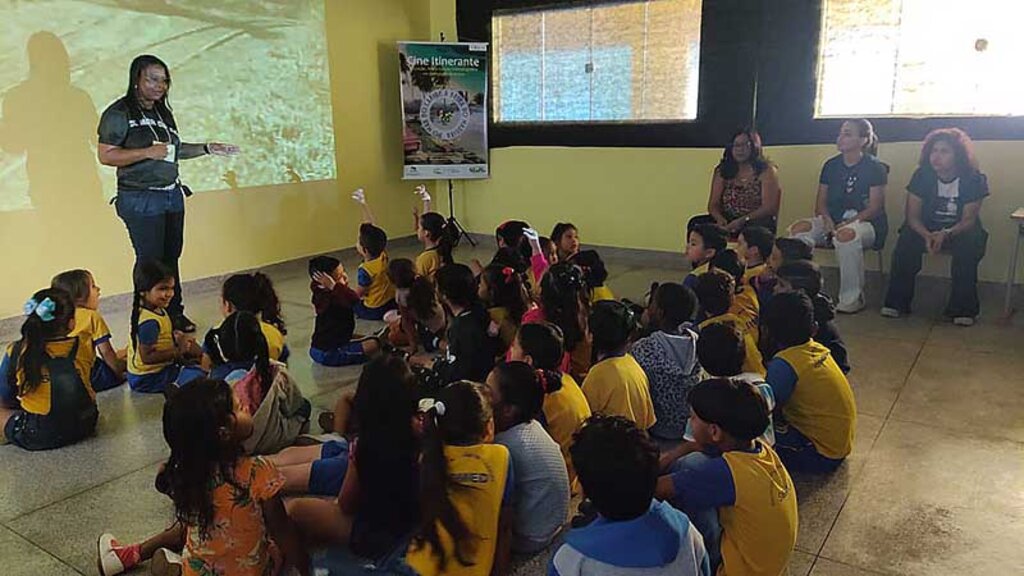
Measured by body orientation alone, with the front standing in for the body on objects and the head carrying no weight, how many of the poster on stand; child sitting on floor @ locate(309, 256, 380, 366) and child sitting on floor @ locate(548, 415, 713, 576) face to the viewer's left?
0

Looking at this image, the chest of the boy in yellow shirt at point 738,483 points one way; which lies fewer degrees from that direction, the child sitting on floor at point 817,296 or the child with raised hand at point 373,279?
the child with raised hand

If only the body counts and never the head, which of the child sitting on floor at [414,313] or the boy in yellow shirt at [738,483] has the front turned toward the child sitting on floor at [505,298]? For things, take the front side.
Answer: the boy in yellow shirt

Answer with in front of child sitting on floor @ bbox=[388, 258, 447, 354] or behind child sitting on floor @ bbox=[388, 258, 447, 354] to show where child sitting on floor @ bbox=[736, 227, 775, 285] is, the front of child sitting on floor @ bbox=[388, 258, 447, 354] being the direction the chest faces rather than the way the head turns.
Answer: behind

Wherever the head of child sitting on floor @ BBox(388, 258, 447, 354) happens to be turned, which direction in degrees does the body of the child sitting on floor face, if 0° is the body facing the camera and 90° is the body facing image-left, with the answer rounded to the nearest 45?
approximately 135°

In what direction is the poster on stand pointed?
toward the camera

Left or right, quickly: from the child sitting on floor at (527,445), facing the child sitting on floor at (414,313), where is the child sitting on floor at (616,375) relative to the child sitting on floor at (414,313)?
right

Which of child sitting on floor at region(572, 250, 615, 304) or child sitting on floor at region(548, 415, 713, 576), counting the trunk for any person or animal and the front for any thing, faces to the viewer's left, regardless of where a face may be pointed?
child sitting on floor at region(572, 250, 615, 304)

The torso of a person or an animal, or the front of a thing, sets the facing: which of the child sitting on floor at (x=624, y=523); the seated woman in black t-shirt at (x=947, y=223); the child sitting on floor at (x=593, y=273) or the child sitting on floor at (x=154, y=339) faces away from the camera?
the child sitting on floor at (x=624, y=523)

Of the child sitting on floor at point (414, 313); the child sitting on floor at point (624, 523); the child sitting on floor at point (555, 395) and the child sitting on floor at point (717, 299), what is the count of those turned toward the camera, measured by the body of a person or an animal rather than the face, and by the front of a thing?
0

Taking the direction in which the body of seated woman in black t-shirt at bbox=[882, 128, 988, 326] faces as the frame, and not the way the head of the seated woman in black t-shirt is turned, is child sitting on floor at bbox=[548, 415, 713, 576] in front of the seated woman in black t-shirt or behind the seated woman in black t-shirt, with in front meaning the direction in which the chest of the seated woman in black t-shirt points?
in front

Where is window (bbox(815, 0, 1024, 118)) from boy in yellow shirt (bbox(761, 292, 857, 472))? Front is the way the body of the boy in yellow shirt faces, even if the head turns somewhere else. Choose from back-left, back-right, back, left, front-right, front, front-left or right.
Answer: front-right

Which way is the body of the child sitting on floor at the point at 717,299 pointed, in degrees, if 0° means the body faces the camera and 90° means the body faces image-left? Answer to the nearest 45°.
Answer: approximately 135°

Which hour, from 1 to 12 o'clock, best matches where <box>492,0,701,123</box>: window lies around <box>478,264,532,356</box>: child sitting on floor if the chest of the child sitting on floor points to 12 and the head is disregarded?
The window is roughly at 2 o'clock from the child sitting on floor.

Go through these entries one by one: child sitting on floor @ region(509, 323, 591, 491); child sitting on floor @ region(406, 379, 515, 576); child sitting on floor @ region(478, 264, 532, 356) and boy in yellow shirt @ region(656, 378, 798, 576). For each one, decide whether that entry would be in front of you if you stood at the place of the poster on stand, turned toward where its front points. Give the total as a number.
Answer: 4

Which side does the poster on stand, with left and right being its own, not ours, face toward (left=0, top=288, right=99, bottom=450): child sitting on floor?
front

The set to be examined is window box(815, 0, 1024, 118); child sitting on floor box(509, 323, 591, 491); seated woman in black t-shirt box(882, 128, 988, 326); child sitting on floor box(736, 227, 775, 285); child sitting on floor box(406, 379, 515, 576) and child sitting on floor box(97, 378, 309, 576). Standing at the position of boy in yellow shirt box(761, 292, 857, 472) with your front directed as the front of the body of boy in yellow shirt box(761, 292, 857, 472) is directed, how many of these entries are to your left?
3
